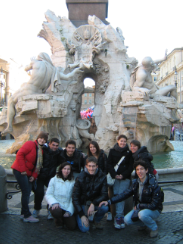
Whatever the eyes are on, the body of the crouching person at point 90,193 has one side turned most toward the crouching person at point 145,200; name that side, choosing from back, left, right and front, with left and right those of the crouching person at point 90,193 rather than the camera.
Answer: left

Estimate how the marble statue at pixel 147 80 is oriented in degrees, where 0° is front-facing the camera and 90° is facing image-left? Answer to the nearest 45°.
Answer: approximately 270°

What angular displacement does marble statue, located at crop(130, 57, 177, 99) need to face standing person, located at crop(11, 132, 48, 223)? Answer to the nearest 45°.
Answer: approximately 90° to its right

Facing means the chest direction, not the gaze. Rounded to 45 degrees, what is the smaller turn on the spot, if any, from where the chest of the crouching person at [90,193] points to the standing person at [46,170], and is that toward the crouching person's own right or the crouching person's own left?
approximately 135° to the crouching person's own right

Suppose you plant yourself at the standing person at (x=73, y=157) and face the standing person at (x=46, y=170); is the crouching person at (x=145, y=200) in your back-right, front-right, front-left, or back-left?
back-left

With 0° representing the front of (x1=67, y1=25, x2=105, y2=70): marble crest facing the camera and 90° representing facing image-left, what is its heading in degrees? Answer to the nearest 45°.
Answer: approximately 0°

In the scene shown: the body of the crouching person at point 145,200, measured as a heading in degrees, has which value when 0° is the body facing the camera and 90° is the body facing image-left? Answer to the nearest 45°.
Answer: approximately 45°

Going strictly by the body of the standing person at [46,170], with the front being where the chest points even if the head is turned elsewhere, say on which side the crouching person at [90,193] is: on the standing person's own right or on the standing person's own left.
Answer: on the standing person's own left
